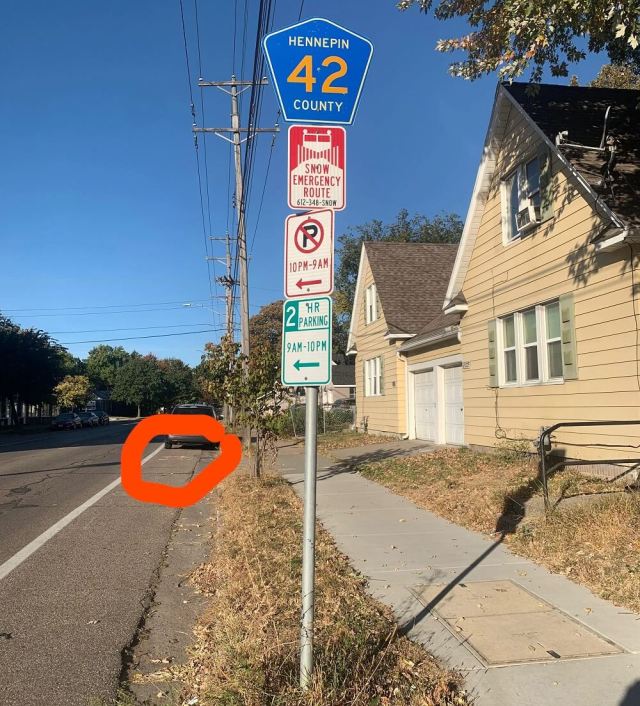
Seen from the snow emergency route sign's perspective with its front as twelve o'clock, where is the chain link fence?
The chain link fence is roughly at 6 o'clock from the snow emergency route sign.

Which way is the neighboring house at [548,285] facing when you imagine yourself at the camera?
facing the viewer and to the left of the viewer

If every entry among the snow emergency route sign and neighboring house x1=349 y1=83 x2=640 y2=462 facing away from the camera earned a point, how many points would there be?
0

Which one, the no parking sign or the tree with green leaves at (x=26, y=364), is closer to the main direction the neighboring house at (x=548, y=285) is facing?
the no parking sign

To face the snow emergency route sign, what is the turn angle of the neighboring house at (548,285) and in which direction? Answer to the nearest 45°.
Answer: approximately 45° to its left

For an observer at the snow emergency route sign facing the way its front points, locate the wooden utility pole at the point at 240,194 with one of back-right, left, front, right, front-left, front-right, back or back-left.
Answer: back

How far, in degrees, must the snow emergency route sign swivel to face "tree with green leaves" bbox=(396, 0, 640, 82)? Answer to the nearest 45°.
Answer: approximately 135° to its left

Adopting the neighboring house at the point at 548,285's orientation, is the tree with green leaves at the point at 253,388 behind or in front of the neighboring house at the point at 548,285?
in front

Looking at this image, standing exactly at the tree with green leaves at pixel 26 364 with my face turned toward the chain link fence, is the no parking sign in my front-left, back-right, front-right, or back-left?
front-right

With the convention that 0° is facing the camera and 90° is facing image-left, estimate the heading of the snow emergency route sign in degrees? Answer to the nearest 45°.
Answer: approximately 0°

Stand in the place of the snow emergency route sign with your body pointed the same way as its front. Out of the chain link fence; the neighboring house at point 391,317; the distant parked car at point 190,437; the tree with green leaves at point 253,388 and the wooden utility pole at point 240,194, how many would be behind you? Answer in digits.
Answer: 5

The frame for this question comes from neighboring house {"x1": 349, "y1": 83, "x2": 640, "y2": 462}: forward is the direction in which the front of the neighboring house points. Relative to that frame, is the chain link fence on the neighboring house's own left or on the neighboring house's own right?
on the neighboring house's own right

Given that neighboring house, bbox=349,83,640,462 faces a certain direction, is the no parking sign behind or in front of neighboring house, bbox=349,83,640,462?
in front
